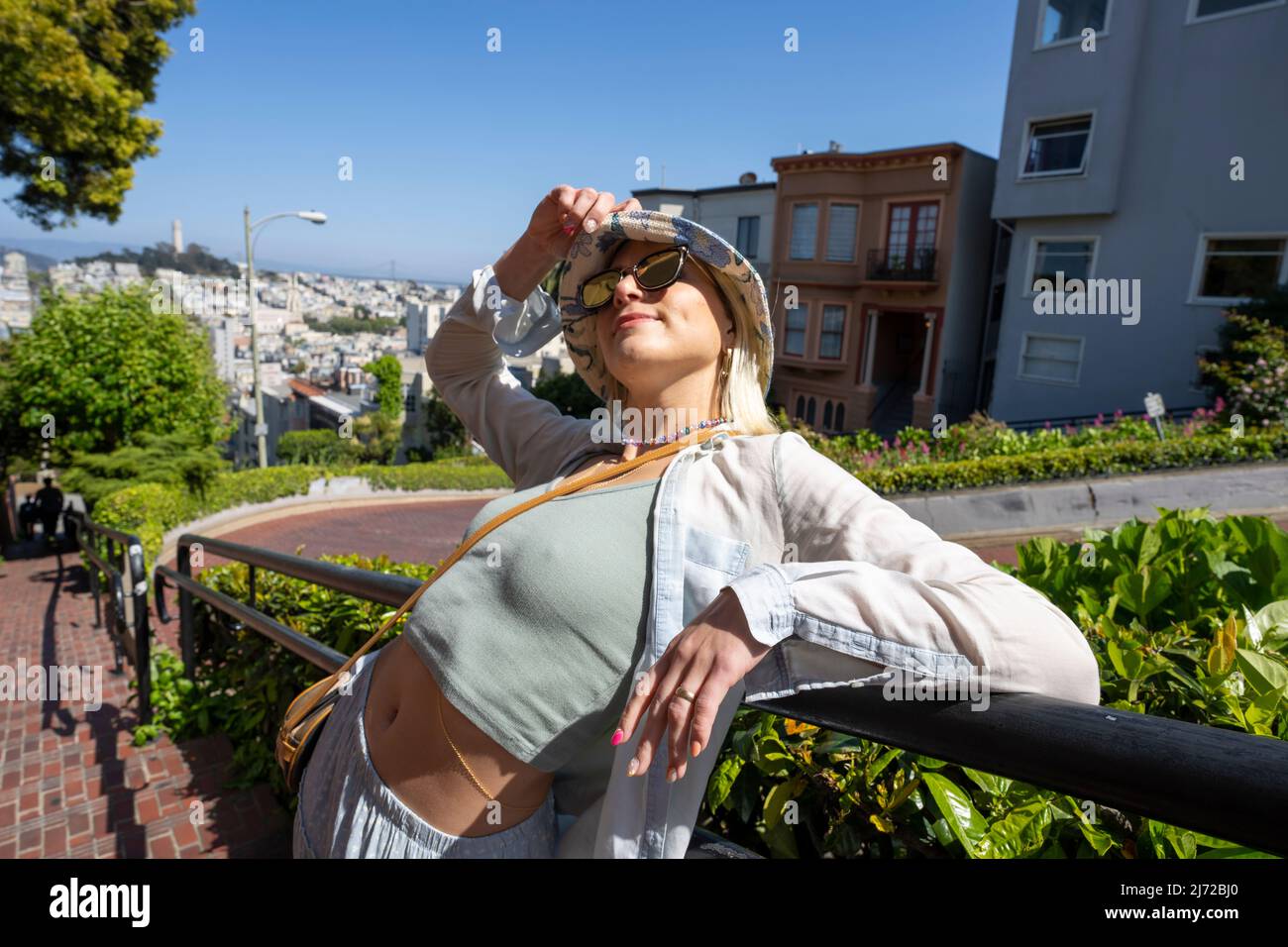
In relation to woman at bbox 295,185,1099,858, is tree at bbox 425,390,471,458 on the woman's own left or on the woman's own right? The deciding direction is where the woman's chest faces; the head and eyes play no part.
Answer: on the woman's own right

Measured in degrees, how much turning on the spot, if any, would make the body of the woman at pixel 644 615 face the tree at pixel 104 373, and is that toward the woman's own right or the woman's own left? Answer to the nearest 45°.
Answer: approximately 90° to the woman's own right

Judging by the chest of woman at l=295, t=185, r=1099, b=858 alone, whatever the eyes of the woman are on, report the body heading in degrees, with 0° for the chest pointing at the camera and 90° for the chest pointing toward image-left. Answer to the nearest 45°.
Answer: approximately 45°

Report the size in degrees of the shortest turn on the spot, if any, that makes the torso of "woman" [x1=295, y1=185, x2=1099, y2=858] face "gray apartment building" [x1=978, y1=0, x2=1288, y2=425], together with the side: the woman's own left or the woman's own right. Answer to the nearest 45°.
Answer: approximately 180°

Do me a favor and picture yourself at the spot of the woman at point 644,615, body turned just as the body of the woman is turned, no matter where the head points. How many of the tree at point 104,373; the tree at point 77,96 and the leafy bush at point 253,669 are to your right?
3

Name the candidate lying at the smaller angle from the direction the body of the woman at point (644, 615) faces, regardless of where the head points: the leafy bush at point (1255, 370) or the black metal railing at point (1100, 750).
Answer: the black metal railing

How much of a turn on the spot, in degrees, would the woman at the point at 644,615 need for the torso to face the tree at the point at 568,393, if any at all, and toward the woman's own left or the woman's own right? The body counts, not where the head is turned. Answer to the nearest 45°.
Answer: approximately 135° to the woman's own right

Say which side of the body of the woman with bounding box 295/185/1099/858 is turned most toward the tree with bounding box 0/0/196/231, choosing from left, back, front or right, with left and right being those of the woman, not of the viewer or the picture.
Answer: right
